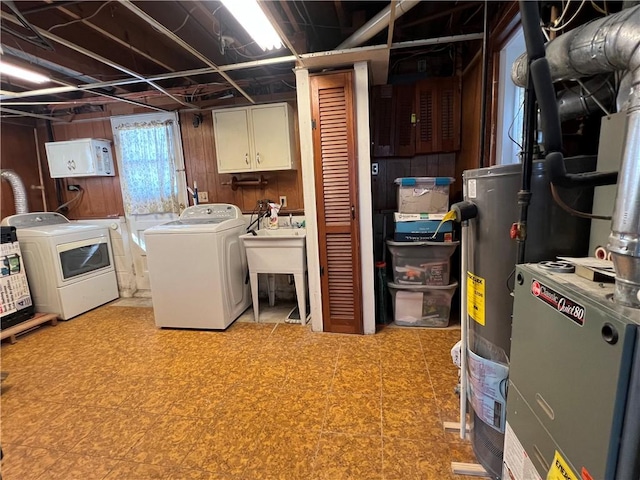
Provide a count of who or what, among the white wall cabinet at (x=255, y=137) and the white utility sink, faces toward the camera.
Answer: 2

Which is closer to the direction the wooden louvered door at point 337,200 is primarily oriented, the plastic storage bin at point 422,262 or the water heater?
the water heater

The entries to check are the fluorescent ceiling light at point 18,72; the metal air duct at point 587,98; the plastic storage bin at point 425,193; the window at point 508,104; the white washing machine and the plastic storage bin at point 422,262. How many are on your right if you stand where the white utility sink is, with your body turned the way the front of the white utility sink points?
2

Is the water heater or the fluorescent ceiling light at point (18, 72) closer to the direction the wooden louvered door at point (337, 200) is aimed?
the water heater

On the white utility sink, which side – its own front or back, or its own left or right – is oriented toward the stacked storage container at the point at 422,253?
left

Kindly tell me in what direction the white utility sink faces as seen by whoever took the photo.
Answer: facing the viewer

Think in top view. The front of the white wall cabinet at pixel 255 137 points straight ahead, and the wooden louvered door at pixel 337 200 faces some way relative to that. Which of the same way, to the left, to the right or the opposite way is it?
the same way

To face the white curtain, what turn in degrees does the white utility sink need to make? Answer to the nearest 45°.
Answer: approximately 135° to its right

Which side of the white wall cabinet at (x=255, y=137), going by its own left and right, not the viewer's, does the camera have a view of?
front

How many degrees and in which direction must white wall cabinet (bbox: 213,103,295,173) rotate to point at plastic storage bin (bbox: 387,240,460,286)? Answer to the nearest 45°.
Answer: approximately 45° to its left

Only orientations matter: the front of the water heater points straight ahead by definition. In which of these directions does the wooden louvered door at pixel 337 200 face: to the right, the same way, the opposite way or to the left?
to the left

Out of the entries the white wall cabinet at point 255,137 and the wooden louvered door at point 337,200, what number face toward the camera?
2

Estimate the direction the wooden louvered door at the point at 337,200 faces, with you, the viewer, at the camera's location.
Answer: facing the viewer

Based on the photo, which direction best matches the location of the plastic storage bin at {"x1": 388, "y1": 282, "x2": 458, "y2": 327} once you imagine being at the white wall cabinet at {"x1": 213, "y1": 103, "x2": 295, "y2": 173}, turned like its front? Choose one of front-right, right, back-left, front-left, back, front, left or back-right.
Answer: front-left

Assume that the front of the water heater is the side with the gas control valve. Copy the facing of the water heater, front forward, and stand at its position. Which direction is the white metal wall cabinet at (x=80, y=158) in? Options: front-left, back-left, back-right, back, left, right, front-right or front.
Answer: front-right

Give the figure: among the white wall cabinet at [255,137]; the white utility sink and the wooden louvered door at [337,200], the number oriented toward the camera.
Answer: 3

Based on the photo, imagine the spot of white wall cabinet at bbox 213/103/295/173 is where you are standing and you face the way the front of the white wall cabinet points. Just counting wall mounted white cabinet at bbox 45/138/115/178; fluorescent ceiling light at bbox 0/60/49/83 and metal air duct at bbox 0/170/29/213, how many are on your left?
0
